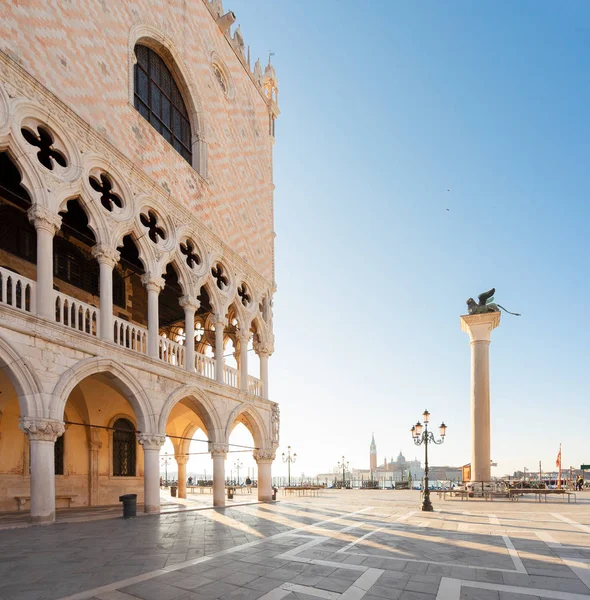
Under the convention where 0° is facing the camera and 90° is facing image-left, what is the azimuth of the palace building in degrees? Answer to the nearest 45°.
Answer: approximately 315°

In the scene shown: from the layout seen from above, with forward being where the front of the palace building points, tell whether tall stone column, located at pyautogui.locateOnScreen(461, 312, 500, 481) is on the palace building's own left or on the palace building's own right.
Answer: on the palace building's own left
